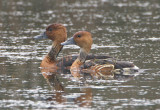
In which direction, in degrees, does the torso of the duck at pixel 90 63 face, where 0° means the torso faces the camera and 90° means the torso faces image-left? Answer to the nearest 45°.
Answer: approximately 90°

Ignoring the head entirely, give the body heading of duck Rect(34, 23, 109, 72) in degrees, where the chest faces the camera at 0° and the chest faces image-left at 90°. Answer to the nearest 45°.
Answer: approximately 90°

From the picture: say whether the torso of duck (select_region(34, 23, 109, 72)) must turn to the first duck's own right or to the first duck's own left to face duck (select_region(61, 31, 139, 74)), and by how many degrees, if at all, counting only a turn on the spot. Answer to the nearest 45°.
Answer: approximately 135° to the first duck's own left

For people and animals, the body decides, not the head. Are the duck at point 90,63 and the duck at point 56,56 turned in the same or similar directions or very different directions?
same or similar directions

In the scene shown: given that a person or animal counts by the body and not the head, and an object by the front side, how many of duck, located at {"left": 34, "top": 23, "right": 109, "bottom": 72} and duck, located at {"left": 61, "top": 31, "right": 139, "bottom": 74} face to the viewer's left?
2

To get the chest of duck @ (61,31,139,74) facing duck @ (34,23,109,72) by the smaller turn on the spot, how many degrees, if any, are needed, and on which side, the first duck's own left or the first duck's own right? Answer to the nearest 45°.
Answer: approximately 45° to the first duck's own right
